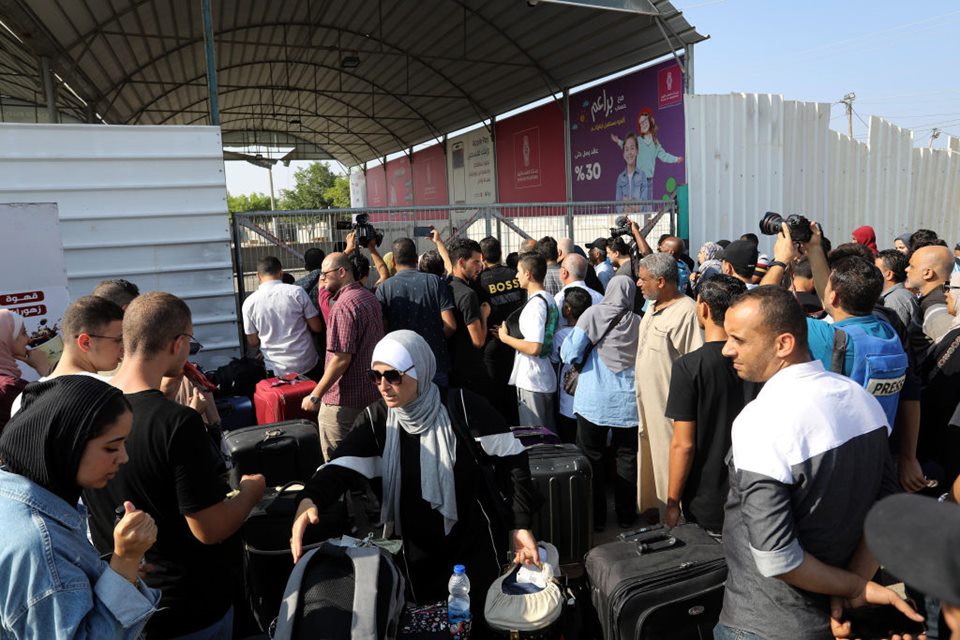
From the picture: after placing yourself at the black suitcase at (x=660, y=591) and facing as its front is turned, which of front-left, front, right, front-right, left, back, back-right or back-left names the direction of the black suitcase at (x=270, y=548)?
back-right

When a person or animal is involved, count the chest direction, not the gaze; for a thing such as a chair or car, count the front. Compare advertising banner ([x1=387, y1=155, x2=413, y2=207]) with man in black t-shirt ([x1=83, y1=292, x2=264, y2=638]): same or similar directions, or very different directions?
very different directions

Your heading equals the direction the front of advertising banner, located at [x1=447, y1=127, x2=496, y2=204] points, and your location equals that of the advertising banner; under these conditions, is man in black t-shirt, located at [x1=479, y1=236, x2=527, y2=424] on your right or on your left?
on your left

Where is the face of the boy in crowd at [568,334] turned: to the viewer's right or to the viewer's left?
to the viewer's left

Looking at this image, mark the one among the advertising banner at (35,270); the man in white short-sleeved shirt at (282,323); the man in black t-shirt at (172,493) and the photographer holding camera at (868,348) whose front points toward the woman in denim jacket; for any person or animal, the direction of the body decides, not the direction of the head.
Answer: the advertising banner

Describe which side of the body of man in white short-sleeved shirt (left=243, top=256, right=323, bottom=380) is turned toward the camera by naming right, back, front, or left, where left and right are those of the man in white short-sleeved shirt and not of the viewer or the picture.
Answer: back

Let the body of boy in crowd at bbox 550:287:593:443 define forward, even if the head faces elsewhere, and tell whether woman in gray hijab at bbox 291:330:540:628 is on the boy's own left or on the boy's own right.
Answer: on the boy's own left

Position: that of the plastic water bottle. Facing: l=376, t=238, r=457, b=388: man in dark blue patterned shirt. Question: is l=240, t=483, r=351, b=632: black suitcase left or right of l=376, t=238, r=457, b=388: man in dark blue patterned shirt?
left

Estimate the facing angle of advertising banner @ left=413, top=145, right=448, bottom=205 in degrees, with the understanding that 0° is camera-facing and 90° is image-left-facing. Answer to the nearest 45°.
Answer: approximately 45°

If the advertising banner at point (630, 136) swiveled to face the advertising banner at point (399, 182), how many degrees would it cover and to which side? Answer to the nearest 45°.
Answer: approximately 90° to its right
